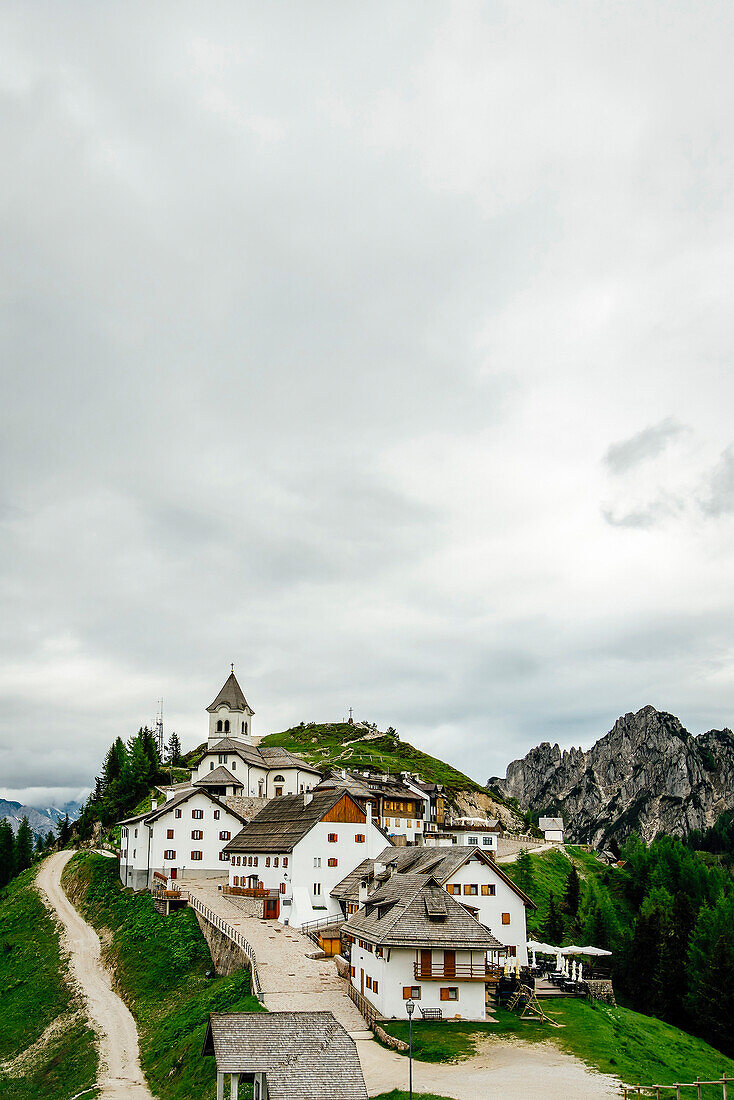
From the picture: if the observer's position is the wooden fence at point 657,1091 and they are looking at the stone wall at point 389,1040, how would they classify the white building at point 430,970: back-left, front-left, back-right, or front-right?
front-right

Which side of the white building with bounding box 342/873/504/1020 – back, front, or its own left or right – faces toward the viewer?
front

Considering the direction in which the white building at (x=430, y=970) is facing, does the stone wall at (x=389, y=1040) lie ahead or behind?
ahead

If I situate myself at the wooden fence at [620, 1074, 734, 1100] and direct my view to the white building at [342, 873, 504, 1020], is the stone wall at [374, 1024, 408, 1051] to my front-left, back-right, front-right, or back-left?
front-left

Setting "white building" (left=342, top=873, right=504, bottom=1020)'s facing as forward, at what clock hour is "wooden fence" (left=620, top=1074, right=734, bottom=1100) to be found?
The wooden fence is roughly at 11 o'clock from the white building.

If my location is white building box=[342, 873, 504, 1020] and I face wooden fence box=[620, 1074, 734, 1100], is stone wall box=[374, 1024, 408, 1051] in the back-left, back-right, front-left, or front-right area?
front-right
